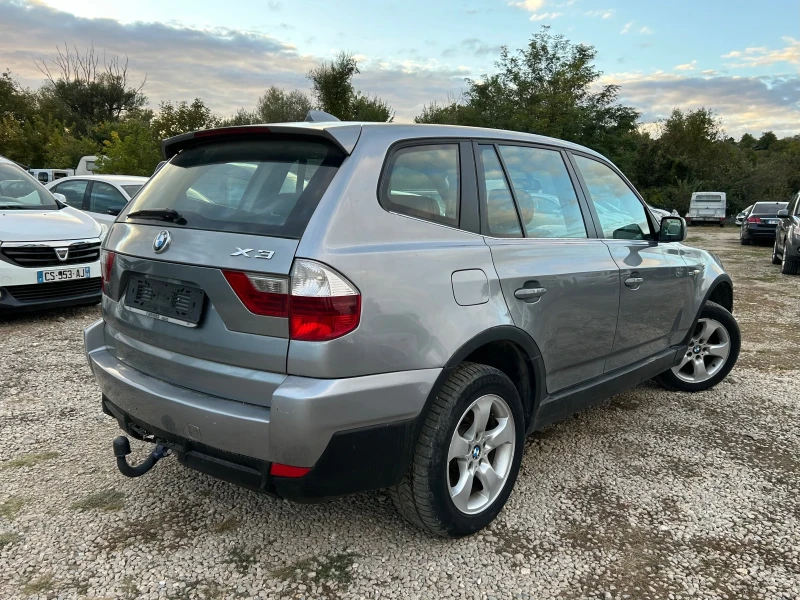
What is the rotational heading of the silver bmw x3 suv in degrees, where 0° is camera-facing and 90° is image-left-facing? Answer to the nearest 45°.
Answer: approximately 225°

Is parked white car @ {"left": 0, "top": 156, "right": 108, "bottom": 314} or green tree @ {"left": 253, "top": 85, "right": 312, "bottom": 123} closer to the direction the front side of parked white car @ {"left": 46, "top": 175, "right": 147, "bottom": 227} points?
the parked white car

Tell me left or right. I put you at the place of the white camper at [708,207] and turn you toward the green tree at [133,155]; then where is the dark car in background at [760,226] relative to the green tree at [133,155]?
left

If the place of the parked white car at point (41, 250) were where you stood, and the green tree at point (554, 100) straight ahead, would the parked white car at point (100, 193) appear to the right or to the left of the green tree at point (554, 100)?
left

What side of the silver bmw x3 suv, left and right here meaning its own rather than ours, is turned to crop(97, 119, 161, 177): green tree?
left
